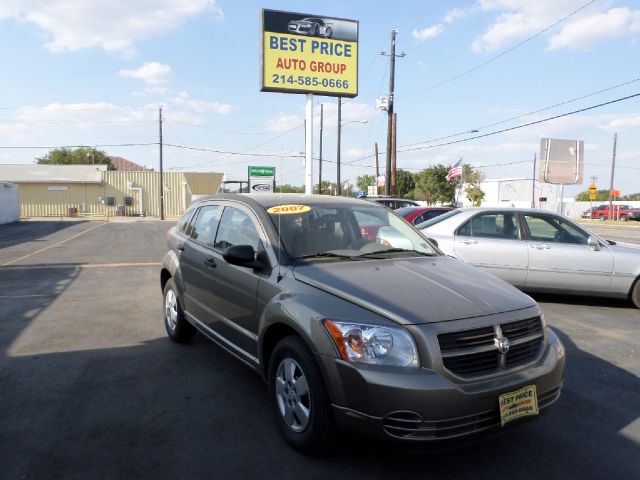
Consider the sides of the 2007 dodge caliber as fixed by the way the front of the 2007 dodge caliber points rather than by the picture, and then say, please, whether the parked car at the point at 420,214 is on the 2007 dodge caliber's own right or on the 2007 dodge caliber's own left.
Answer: on the 2007 dodge caliber's own left

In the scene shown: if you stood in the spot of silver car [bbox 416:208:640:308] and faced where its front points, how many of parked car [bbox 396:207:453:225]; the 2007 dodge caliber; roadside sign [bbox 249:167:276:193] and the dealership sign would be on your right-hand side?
1

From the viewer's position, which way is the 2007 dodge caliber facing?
facing the viewer and to the right of the viewer

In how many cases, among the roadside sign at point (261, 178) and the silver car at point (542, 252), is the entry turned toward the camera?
1

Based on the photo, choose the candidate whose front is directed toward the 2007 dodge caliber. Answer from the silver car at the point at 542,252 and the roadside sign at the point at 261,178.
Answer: the roadside sign

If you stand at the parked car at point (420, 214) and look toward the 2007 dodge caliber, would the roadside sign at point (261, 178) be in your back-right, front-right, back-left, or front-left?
back-right

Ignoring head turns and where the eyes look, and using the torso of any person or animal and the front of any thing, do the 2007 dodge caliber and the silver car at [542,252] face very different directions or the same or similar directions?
same or similar directions

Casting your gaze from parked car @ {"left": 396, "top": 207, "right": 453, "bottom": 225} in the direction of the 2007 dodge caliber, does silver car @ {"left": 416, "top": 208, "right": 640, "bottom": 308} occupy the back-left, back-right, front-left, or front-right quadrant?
front-left

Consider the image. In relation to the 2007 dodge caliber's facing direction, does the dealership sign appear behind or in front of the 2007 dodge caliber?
behind

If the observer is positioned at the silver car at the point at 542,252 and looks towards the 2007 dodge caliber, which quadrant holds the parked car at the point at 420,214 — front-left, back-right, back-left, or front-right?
back-right

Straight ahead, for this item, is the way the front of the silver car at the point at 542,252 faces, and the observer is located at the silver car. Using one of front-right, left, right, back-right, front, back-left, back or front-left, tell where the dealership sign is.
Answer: back-left

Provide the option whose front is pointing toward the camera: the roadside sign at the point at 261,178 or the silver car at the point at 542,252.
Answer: the roadside sign

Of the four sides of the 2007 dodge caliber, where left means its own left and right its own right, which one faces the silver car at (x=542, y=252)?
left

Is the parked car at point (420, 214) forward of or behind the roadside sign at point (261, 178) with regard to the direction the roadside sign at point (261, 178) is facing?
forward

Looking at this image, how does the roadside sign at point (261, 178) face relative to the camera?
toward the camera

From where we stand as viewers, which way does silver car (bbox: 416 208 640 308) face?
facing to the right of the viewer
